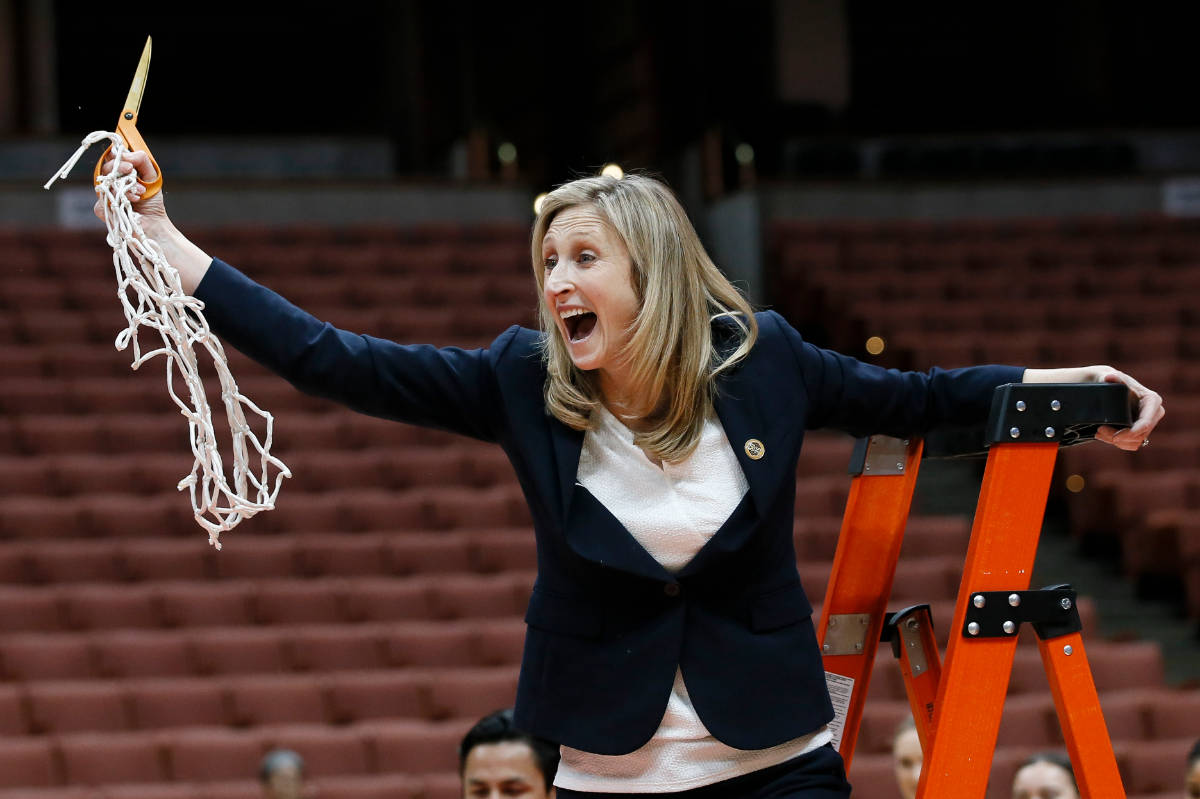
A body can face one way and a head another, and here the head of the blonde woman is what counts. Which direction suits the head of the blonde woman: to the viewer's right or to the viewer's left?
to the viewer's left

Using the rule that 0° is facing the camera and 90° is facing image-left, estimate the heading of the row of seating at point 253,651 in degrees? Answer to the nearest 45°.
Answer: approximately 0°

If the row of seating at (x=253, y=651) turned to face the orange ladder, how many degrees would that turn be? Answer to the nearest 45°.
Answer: approximately 45° to its left

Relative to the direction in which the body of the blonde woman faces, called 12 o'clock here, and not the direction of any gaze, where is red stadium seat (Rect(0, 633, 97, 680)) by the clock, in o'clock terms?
The red stadium seat is roughly at 5 o'clock from the blonde woman.
